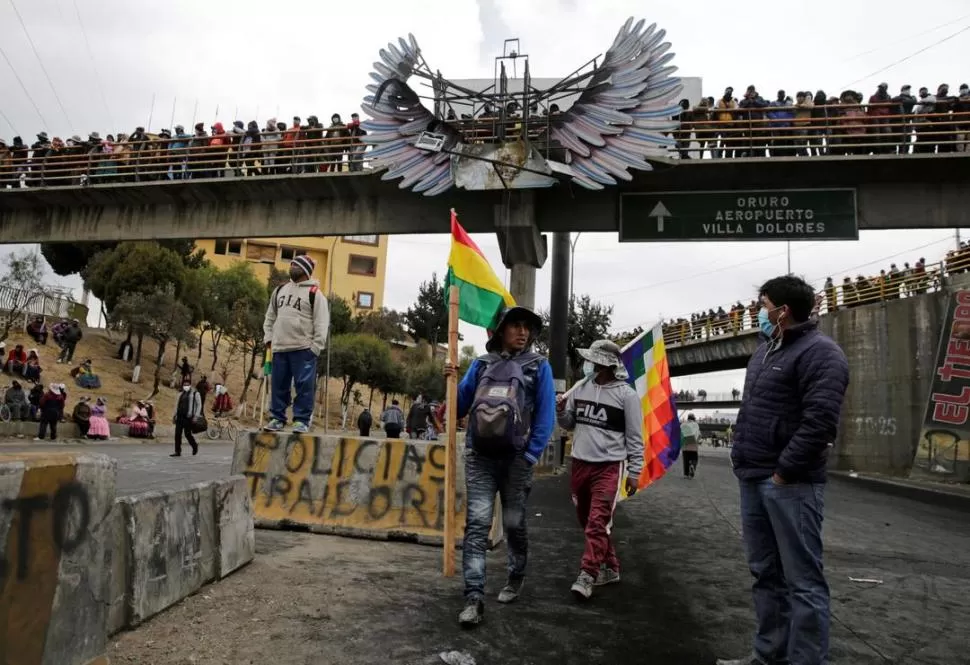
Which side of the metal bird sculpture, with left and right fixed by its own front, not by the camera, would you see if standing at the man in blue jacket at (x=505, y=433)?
front

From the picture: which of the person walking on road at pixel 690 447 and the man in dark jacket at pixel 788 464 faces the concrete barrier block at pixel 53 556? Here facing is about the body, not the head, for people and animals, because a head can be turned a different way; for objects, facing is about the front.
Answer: the man in dark jacket

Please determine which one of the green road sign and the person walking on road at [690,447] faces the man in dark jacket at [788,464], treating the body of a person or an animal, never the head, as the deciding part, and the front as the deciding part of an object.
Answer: the green road sign

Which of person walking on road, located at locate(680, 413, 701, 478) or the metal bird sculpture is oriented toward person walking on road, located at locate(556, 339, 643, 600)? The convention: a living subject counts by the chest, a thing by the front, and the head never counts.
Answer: the metal bird sculpture

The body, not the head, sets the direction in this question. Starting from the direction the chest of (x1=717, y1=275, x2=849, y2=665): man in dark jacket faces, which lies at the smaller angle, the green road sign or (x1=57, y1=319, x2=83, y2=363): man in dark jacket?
the man in dark jacket

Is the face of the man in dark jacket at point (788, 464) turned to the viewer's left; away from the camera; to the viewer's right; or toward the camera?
to the viewer's left

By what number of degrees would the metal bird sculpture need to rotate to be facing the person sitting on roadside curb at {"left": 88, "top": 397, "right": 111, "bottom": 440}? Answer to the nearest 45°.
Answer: approximately 135° to its right

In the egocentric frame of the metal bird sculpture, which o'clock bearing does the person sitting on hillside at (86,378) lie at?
The person sitting on hillside is roughly at 4 o'clock from the metal bird sculpture.

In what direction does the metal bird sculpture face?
toward the camera

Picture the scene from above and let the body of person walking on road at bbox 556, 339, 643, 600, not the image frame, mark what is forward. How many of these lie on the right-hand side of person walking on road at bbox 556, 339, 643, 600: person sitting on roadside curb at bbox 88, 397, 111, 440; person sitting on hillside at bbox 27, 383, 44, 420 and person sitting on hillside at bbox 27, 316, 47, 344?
3

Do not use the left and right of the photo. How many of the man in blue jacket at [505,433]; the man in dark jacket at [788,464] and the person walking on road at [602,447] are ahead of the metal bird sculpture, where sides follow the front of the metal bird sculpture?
3

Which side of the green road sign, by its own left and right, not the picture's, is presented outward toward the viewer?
front

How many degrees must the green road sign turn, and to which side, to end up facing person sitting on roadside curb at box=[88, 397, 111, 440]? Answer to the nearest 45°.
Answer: approximately 90° to its right
